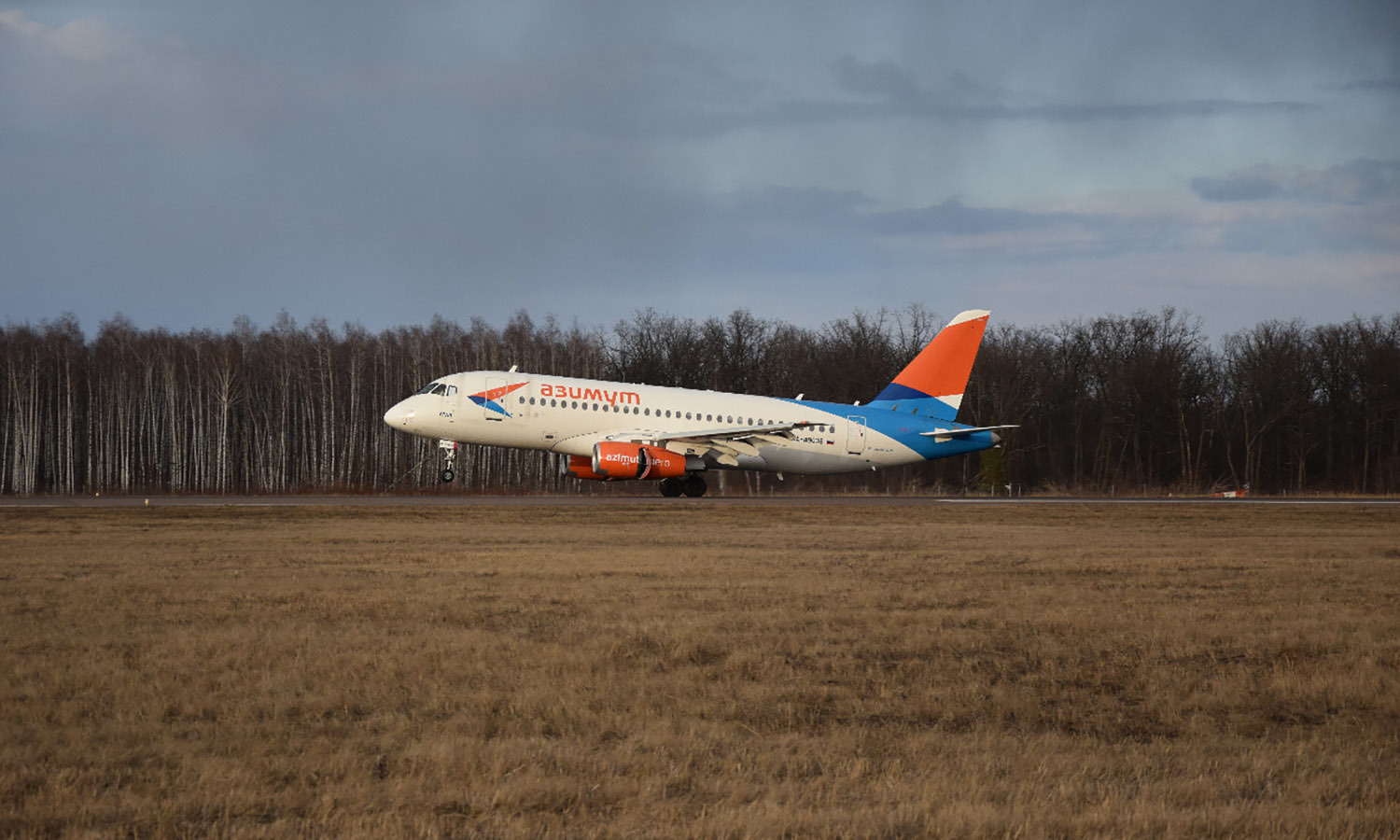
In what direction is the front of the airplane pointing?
to the viewer's left
